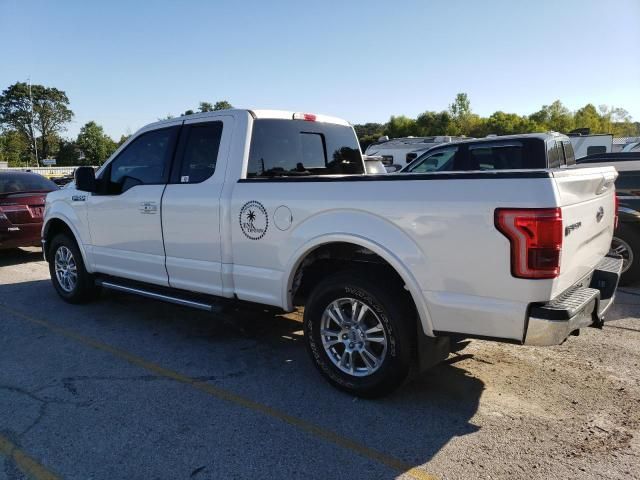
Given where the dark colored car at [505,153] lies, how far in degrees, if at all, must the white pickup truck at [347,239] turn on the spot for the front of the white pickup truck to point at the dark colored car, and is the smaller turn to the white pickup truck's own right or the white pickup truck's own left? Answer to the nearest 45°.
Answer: approximately 90° to the white pickup truck's own right

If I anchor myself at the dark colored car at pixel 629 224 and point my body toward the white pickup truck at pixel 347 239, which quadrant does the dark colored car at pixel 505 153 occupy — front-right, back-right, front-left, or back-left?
front-right

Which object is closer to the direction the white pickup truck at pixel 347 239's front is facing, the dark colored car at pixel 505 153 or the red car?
the red car

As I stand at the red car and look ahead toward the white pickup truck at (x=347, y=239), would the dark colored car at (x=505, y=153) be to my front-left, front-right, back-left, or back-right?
front-left

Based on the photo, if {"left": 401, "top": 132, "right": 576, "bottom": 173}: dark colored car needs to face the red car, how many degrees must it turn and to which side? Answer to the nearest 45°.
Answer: approximately 45° to its left

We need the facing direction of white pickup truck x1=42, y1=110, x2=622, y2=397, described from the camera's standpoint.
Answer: facing away from the viewer and to the left of the viewer

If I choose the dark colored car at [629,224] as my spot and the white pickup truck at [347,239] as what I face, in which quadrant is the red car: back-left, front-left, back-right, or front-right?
front-right

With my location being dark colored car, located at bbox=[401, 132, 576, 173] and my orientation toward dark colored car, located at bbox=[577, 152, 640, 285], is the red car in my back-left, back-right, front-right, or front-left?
back-right

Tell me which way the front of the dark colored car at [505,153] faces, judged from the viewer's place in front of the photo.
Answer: facing away from the viewer and to the left of the viewer

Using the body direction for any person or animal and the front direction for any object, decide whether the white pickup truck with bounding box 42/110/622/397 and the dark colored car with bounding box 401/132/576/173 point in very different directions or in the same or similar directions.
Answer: same or similar directions

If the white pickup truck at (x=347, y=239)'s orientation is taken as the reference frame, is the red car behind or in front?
in front

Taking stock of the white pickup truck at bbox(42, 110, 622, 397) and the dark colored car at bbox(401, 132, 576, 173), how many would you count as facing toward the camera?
0
